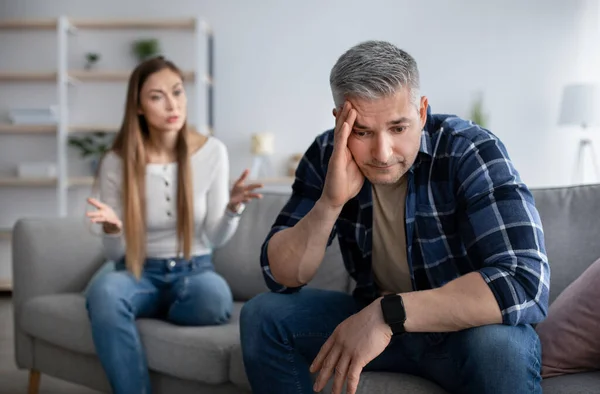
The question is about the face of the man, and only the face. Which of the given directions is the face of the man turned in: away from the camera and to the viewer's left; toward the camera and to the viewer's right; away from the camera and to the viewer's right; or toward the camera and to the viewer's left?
toward the camera and to the viewer's left

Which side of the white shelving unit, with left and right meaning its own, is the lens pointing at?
front

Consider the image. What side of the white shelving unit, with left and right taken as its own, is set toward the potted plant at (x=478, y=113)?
left

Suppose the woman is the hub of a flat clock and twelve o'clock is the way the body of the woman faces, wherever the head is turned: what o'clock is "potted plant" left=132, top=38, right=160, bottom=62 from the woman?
The potted plant is roughly at 6 o'clock from the woman.

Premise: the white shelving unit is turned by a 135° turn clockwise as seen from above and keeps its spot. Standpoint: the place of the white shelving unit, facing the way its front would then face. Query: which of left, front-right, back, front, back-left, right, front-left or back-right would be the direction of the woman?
back-left

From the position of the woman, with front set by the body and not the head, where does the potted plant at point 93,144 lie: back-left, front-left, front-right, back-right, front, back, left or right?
back

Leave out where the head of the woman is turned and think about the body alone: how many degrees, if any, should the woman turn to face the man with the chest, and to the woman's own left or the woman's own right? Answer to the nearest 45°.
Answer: approximately 45° to the woman's own left

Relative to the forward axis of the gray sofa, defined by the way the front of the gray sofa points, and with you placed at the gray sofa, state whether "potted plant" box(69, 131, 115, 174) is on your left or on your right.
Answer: on your right

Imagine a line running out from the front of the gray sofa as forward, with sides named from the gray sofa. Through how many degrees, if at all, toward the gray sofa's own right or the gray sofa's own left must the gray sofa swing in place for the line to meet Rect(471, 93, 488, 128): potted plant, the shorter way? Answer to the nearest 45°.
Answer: approximately 180°

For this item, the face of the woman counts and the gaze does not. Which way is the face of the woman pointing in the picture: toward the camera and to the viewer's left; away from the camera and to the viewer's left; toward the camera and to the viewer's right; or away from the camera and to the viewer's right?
toward the camera and to the viewer's right

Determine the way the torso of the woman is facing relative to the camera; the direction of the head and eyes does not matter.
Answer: toward the camera

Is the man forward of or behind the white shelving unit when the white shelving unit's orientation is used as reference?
forward

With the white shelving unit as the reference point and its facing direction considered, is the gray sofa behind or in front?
in front

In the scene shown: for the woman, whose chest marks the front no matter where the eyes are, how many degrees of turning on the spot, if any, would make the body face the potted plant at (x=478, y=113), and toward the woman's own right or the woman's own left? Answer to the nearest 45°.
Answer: approximately 135° to the woman's own left
